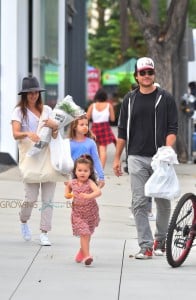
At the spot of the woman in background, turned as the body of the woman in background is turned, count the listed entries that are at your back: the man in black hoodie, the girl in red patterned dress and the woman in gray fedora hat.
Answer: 3

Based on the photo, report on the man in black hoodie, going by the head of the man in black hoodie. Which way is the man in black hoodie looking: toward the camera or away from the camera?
toward the camera

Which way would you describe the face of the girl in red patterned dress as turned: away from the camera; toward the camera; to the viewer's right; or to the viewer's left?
toward the camera

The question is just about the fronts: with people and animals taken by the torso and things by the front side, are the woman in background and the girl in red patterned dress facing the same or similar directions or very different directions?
very different directions

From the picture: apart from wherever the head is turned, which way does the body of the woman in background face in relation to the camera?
away from the camera

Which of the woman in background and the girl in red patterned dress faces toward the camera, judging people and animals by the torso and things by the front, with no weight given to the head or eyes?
the girl in red patterned dress

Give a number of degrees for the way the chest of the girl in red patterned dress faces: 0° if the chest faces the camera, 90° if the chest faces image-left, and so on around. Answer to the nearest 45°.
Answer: approximately 0°

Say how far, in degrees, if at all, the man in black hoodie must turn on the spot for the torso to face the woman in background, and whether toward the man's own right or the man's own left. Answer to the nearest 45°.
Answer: approximately 180°

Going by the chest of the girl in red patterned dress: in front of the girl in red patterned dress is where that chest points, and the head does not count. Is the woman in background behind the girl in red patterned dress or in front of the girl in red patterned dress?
behind

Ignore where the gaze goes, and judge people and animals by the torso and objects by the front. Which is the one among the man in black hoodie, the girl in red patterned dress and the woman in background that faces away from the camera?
the woman in background

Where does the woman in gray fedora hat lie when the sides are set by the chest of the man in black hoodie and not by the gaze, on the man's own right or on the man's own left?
on the man's own right

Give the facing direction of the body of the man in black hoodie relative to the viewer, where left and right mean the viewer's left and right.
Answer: facing the viewer

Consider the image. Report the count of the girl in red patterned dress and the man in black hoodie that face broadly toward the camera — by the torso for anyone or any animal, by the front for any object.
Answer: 2

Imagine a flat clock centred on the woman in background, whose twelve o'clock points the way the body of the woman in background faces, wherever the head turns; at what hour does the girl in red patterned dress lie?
The girl in red patterned dress is roughly at 6 o'clock from the woman in background.

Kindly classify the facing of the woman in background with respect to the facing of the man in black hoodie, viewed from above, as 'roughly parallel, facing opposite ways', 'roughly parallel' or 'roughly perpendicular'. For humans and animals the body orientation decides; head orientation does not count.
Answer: roughly parallel, facing opposite ways
